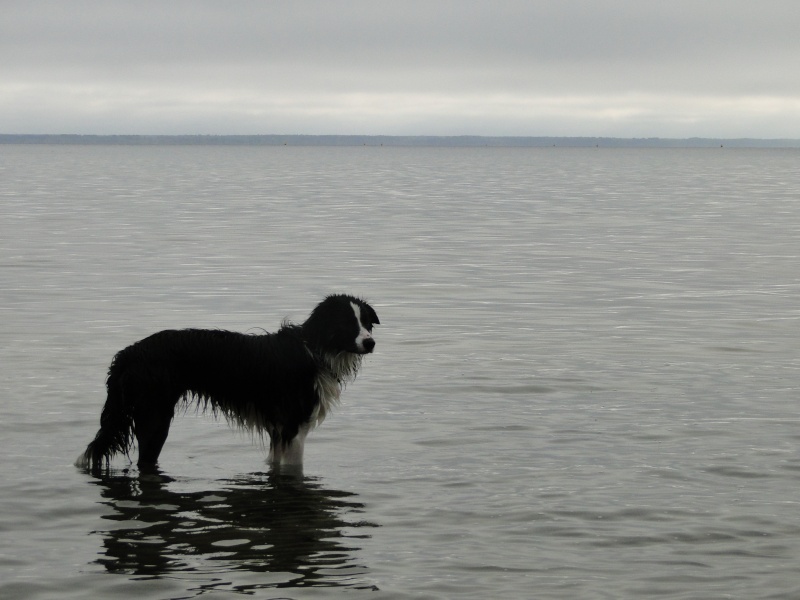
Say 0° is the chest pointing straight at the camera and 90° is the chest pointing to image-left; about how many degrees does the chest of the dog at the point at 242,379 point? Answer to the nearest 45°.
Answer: approximately 270°
